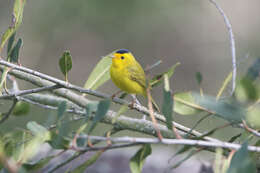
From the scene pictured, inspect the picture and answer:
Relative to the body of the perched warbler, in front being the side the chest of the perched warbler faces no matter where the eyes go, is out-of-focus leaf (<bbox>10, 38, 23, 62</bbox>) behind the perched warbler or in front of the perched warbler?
in front

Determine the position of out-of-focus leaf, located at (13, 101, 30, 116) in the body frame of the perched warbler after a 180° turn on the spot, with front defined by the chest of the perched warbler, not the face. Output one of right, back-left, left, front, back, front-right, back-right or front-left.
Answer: back

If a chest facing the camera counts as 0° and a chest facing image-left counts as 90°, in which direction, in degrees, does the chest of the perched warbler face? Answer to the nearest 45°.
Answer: approximately 45°
